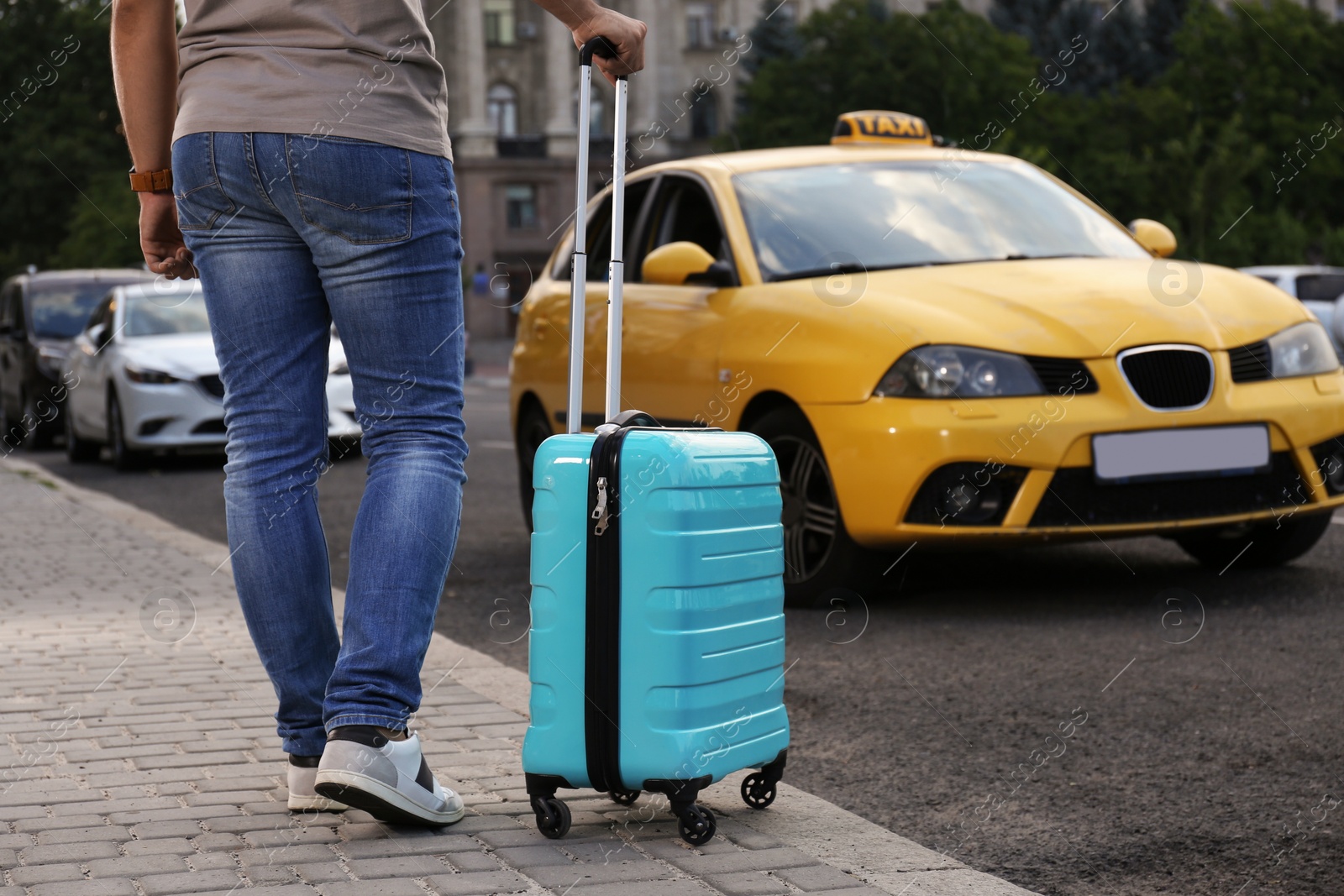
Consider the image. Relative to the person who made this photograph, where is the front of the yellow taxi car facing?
facing the viewer and to the right of the viewer

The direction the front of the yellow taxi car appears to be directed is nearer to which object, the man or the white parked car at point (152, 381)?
the man

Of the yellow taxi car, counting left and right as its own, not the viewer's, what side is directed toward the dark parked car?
back

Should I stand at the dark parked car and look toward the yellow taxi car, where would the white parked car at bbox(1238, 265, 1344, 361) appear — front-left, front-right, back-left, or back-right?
front-left

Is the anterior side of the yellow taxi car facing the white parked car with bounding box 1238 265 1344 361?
no

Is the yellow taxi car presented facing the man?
no

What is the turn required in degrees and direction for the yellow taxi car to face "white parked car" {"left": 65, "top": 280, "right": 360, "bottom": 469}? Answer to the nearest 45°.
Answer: approximately 180°
